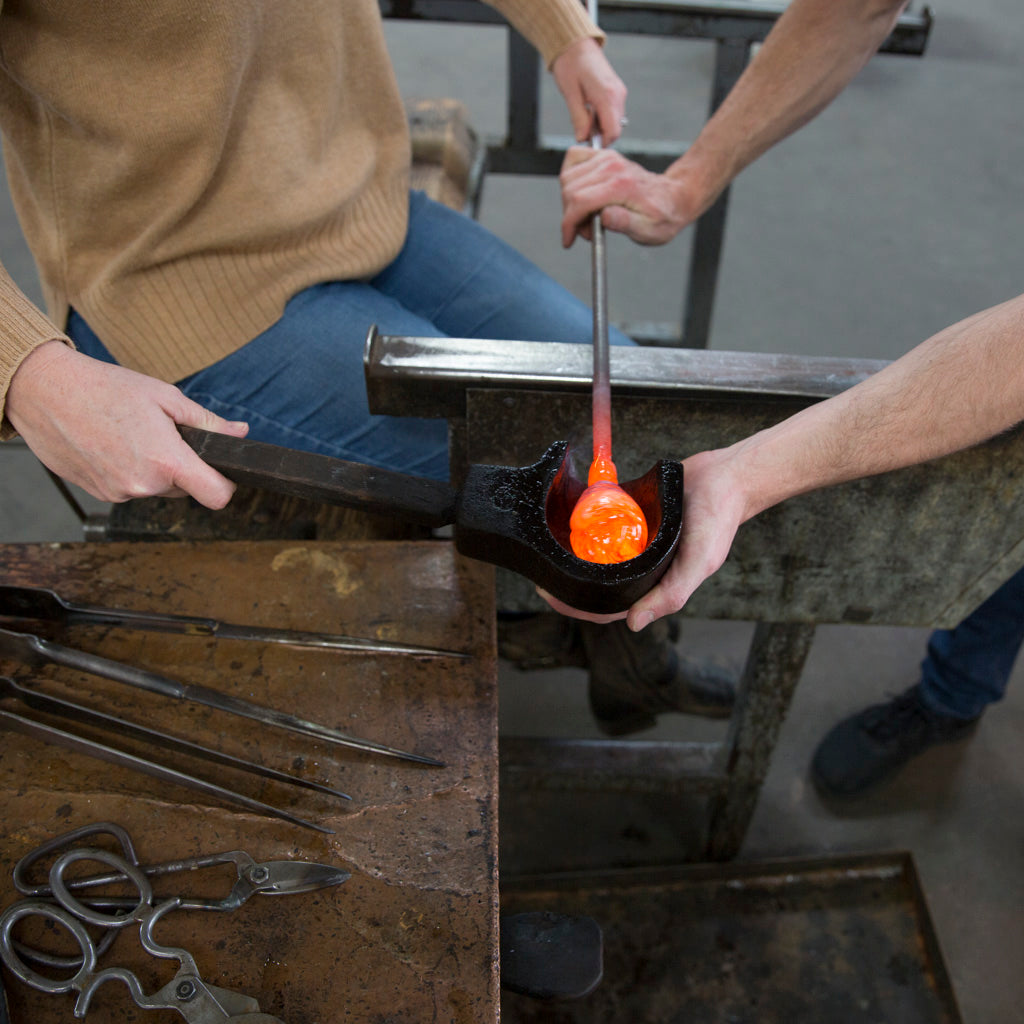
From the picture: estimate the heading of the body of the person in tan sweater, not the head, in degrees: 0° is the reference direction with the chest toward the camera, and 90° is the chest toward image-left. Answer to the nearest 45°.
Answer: approximately 315°

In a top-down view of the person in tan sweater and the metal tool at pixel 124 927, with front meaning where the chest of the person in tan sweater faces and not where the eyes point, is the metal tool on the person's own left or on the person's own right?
on the person's own right

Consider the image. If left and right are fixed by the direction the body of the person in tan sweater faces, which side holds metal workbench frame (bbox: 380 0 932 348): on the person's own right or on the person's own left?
on the person's own left
